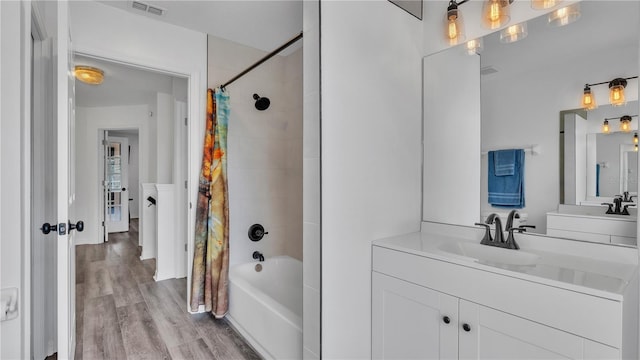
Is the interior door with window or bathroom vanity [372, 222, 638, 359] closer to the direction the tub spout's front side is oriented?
the bathroom vanity

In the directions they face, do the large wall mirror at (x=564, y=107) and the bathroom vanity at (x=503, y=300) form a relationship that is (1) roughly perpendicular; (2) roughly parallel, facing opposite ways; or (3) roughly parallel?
roughly parallel

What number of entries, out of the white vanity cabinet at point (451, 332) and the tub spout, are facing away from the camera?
0

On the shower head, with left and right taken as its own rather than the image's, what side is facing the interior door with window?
back

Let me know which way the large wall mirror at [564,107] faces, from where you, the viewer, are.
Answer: facing the viewer and to the left of the viewer

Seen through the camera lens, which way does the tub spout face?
facing the viewer and to the right of the viewer

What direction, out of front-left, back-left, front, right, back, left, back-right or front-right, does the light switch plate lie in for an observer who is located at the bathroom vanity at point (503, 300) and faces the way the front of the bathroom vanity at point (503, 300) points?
front

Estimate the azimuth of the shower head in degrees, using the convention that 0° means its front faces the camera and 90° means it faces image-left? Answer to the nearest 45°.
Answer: approximately 315°

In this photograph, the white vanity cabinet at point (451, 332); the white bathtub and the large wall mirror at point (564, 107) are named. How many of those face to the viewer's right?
0

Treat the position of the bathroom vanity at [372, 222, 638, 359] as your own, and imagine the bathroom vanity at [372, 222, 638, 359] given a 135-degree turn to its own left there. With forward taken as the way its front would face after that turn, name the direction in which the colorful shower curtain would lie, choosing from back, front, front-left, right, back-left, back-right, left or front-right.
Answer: back

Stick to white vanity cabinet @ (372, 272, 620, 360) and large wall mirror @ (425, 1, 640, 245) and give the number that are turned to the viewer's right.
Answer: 0

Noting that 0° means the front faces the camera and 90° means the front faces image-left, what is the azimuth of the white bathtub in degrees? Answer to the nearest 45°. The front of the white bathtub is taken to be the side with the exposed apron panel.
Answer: approximately 45°

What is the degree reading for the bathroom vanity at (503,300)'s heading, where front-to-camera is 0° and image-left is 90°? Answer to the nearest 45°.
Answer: approximately 45°

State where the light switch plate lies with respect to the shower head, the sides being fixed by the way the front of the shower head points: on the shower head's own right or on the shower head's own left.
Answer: on the shower head's own right

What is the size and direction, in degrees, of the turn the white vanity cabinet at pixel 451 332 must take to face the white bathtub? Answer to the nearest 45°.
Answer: approximately 45° to its right

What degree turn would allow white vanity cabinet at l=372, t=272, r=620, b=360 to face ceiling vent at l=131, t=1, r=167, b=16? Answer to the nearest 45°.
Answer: approximately 45° to its right
